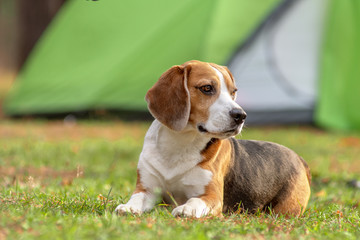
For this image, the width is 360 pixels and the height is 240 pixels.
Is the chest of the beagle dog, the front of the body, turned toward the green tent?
no

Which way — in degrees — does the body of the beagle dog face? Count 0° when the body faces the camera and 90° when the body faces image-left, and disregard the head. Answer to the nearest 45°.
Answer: approximately 45°
